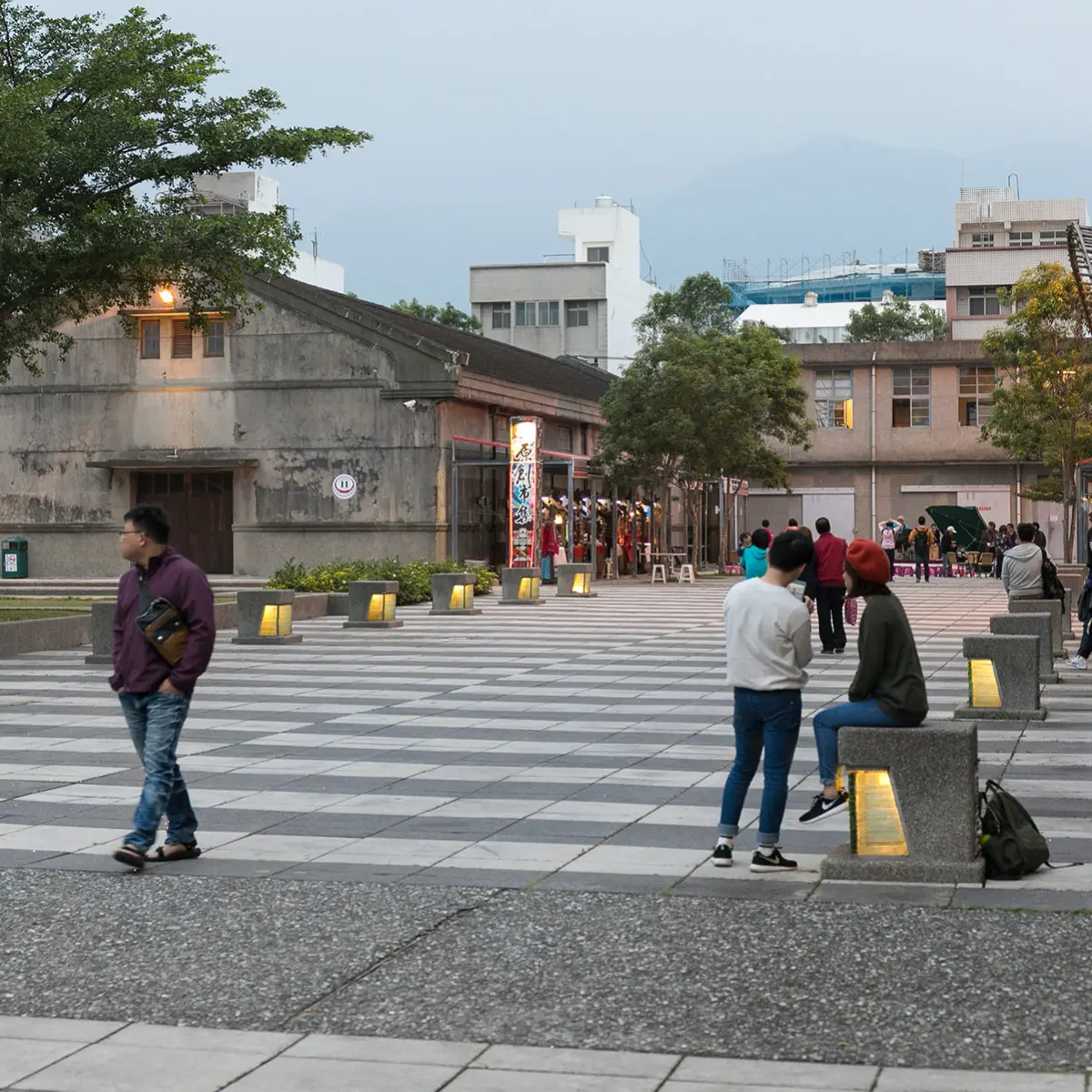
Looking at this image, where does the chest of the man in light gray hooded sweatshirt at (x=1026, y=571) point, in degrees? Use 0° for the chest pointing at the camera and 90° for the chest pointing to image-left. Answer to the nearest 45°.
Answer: approximately 180°

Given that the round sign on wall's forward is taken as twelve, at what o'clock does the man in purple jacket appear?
The man in purple jacket is roughly at 12 o'clock from the round sign on wall.

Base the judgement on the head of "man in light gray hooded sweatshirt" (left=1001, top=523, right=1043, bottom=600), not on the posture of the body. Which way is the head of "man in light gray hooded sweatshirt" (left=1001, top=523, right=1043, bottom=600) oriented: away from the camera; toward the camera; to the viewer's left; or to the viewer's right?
away from the camera

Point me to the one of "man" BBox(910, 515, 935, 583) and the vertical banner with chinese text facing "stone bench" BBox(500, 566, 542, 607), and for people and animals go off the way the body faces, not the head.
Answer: the vertical banner with chinese text

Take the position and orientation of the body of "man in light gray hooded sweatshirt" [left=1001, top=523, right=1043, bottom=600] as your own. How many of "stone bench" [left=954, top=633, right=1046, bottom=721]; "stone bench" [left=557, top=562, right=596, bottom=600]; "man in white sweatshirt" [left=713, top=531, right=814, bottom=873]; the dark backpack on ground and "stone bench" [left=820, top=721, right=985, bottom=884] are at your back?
4

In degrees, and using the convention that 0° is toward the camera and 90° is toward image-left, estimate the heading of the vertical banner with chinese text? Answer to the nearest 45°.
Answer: approximately 0°

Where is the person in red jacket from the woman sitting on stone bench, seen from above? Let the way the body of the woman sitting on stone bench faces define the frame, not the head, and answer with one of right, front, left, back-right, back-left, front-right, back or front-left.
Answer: right

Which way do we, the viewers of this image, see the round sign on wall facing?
facing the viewer

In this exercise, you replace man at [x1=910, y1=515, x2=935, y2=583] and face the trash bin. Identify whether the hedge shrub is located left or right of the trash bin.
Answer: left

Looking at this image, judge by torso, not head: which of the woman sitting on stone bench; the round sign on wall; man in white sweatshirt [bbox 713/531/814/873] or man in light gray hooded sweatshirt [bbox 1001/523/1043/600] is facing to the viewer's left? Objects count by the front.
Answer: the woman sitting on stone bench

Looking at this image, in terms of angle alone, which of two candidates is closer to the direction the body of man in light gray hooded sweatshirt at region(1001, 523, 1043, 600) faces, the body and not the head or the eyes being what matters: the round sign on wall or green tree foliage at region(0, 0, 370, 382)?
the round sign on wall

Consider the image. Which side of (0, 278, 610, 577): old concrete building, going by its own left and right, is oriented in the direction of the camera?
front
